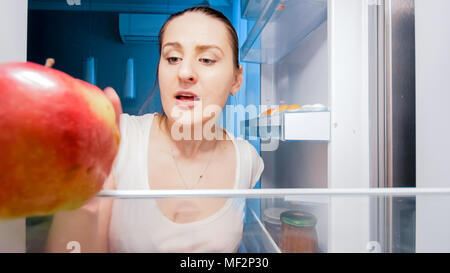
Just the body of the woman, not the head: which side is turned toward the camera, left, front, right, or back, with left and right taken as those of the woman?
front
